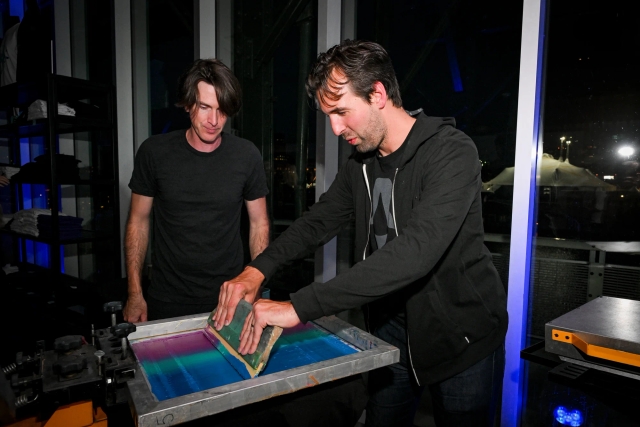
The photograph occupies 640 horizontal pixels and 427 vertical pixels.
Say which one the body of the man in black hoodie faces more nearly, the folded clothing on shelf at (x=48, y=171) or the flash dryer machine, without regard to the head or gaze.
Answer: the folded clothing on shelf

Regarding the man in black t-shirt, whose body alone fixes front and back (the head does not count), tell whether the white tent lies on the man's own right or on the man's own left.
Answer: on the man's own left

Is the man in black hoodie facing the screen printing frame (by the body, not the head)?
yes

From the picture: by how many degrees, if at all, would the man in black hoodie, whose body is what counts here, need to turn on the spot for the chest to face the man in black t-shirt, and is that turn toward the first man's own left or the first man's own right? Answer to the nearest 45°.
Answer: approximately 90° to the first man's own right

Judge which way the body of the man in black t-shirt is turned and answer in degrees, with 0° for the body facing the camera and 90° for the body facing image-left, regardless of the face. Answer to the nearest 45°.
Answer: approximately 0°

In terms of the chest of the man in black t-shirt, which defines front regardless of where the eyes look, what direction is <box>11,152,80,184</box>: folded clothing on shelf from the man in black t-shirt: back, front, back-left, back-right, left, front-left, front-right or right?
back-right

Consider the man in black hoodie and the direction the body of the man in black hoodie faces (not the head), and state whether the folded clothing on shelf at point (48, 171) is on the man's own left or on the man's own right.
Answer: on the man's own right

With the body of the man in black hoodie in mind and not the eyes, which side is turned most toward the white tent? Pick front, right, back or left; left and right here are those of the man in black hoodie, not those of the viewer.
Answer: back

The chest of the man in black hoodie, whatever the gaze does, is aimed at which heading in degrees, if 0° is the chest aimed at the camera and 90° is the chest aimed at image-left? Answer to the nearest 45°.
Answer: approximately 45°

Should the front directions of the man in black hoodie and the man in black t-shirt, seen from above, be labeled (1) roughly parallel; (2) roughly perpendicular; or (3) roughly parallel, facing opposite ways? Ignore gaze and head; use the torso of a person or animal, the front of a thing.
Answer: roughly perpendicular

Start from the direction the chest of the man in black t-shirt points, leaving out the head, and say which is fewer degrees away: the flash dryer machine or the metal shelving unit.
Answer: the flash dryer machine

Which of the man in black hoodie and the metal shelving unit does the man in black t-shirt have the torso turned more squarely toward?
the man in black hoodie
